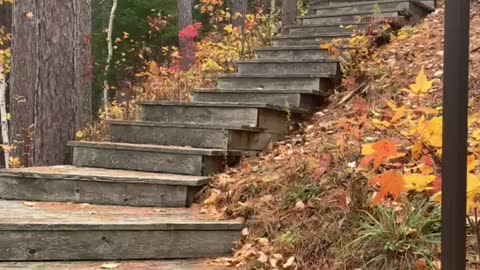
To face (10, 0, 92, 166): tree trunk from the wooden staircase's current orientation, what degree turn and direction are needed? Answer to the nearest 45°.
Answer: approximately 45° to its right

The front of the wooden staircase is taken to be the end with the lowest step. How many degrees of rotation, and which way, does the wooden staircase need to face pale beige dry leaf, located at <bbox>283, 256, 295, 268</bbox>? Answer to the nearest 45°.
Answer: approximately 45° to its left

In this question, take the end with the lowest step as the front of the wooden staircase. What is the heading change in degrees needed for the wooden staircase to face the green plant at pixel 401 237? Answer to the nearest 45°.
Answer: approximately 45° to its left

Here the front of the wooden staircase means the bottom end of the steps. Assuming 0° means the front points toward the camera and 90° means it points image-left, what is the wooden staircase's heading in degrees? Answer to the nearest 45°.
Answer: approximately 0°

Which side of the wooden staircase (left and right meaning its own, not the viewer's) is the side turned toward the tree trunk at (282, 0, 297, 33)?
back

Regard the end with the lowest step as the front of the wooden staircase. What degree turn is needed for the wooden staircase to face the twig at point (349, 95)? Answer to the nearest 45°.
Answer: approximately 135° to its left

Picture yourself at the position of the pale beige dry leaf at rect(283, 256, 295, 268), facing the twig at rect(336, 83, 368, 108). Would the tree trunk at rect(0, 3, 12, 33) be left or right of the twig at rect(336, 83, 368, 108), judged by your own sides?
left
